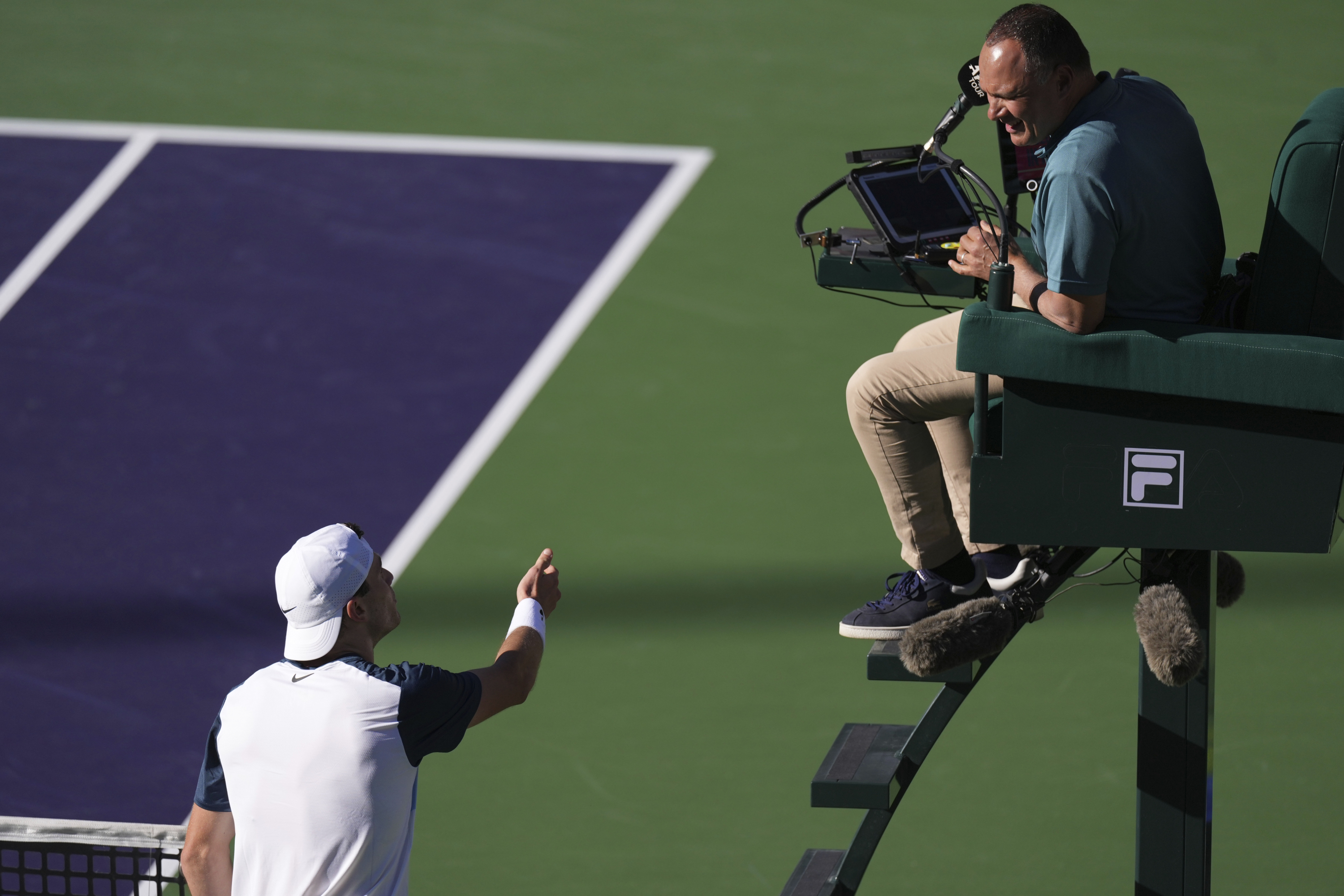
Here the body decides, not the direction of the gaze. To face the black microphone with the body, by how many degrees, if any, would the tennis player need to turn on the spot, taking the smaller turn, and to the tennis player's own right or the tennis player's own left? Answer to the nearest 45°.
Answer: approximately 45° to the tennis player's own right

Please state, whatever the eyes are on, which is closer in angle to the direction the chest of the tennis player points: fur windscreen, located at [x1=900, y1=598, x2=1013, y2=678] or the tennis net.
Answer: the fur windscreen

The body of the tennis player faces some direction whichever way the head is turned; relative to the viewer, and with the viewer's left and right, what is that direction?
facing away from the viewer and to the right of the viewer

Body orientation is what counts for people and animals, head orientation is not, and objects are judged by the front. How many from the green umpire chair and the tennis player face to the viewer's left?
1

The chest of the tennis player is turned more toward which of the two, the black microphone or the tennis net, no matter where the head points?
the black microphone

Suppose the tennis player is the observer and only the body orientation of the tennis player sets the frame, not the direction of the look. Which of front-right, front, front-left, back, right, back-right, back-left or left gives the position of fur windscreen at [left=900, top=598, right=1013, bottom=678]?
front-right

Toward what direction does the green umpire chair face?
to the viewer's left

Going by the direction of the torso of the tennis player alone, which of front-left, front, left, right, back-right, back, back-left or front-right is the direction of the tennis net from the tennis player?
left

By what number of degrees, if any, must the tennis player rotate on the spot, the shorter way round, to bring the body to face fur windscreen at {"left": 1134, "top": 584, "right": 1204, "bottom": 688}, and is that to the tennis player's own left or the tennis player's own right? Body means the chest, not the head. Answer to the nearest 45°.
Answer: approximately 45° to the tennis player's own right

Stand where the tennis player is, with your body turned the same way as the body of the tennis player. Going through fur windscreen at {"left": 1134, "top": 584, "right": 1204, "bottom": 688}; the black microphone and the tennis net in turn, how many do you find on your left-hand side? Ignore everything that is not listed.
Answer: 1
